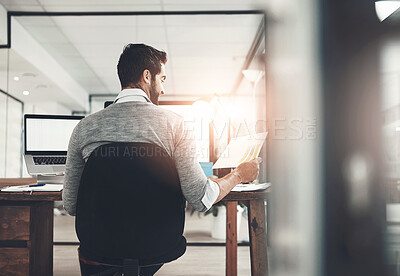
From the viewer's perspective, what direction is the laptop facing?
toward the camera

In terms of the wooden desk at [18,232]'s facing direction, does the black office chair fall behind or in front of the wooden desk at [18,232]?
in front

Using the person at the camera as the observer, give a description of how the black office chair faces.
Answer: facing away from the viewer

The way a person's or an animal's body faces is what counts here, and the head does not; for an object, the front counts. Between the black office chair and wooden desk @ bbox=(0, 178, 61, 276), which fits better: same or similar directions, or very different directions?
very different directions

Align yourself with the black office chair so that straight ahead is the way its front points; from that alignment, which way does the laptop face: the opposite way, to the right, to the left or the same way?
the opposite way

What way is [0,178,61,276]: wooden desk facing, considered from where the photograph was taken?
facing the viewer

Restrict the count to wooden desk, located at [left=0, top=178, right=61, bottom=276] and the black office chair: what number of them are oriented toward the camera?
1

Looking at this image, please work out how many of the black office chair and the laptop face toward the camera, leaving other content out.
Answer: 1

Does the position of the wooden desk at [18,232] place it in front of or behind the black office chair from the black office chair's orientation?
in front

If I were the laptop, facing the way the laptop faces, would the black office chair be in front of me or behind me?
in front
